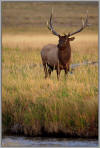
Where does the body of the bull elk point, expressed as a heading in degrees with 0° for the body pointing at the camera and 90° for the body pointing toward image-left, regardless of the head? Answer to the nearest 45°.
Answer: approximately 315°
